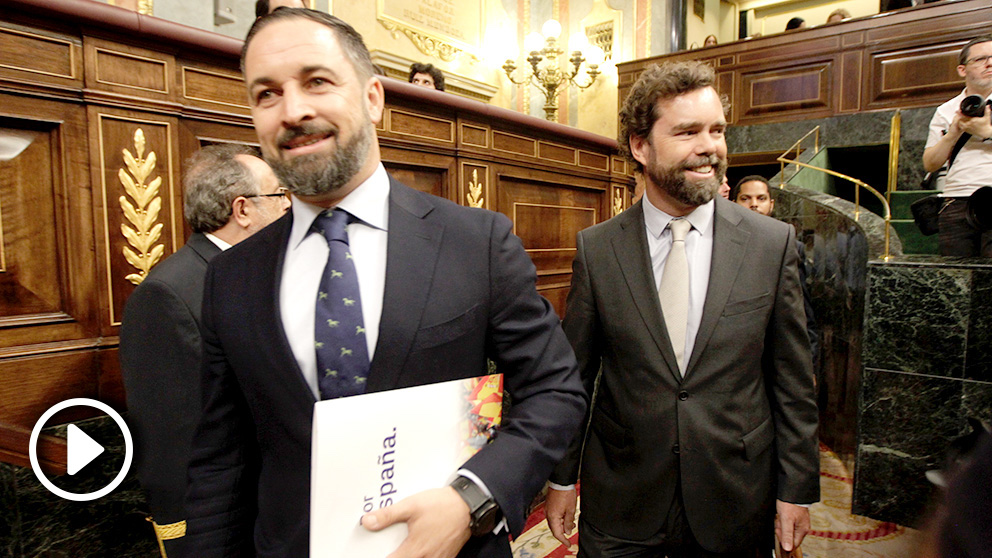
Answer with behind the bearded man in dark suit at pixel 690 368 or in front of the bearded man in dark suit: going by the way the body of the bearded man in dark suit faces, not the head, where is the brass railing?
behind

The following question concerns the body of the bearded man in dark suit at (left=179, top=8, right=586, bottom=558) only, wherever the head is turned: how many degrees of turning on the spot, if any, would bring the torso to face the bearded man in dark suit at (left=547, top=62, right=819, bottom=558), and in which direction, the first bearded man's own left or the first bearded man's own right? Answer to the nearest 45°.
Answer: approximately 135° to the first bearded man's own left

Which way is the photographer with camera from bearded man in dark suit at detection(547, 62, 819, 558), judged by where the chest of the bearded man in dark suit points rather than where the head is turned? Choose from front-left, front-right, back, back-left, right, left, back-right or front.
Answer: back-left

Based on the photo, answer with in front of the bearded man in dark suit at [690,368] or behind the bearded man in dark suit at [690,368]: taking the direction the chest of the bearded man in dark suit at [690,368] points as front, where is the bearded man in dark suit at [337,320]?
in front

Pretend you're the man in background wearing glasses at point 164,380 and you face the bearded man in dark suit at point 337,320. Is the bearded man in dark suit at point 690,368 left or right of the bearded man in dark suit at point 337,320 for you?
left

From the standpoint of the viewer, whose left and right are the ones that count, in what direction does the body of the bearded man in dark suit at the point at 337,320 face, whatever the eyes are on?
facing the viewer and to the left of the viewer

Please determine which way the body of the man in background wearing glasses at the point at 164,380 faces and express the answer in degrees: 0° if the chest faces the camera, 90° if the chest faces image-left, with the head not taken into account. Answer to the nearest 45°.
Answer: approximately 225°

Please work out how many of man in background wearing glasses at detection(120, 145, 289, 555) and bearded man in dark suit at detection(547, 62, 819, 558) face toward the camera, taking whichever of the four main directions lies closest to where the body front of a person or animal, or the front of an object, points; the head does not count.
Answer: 1

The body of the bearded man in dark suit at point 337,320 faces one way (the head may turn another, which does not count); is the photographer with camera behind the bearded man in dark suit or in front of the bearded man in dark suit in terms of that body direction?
behind

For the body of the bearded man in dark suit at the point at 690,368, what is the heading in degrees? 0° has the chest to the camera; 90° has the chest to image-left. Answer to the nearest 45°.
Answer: approximately 0°
